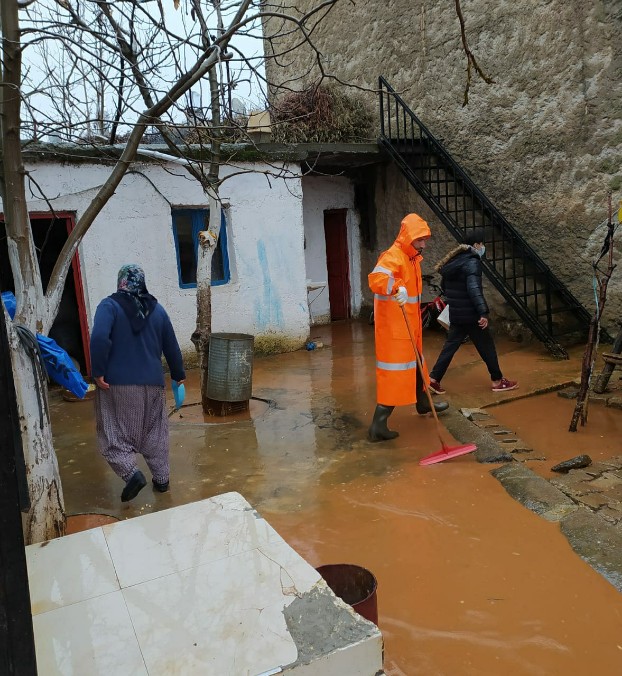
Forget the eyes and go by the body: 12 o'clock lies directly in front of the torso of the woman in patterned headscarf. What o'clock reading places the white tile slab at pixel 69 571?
The white tile slab is roughly at 6 o'clock from the woman in patterned headscarf.

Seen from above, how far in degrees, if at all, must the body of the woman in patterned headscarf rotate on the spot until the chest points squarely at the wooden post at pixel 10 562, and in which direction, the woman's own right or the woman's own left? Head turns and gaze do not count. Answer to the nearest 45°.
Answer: approximately 180°

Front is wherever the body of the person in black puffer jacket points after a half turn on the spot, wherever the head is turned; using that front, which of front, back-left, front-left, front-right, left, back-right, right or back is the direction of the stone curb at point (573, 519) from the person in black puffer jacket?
left

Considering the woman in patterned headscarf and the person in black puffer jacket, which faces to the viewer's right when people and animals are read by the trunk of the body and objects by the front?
the person in black puffer jacket

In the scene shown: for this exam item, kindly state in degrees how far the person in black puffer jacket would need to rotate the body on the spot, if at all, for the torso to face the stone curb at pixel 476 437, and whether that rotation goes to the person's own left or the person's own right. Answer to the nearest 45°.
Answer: approximately 90° to the person's own right

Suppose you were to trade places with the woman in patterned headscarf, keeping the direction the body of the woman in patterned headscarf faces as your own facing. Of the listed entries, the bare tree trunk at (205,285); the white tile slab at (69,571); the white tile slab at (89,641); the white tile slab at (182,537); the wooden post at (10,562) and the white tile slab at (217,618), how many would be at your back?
5

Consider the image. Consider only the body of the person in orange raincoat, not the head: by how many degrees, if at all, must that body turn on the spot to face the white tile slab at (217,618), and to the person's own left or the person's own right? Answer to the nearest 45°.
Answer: approximately 90° to the person's own right

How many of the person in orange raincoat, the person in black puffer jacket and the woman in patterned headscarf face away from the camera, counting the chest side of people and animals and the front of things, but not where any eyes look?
1

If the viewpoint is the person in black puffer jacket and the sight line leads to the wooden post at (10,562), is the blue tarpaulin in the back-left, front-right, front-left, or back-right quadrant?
front-right

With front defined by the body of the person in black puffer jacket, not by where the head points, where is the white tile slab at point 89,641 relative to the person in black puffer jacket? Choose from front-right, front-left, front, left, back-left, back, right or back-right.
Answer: right

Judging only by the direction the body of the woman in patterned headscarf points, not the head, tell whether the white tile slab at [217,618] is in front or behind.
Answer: behind

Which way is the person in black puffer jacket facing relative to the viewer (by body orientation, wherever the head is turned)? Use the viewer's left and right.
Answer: facing to the right of the viewer

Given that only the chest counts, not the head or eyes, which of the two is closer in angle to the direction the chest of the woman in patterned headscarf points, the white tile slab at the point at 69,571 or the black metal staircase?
the black metal staircase

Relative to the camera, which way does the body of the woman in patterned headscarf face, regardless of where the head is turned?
away from the camera

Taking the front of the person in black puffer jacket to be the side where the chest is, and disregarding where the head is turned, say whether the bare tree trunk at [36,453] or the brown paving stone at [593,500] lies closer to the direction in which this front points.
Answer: the brown paving stone
